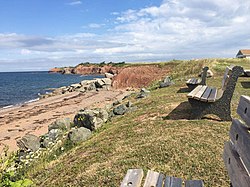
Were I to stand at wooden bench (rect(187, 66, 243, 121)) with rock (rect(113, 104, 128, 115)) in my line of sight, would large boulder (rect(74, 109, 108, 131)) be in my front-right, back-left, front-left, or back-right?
front-left

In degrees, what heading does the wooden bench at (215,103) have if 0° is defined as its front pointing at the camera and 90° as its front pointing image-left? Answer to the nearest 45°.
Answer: approximately 90°

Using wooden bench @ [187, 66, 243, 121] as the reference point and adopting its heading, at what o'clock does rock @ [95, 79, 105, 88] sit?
The rock is roughly at 2 o'clock from the wooden bench.

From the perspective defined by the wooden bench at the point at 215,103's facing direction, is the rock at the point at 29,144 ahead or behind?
ahead

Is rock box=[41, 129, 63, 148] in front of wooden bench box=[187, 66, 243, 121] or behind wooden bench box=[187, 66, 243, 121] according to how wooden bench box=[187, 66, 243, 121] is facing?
in front

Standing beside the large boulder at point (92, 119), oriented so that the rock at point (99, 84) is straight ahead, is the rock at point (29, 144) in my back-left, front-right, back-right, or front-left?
back-left

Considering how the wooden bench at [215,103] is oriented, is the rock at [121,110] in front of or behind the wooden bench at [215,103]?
in front
